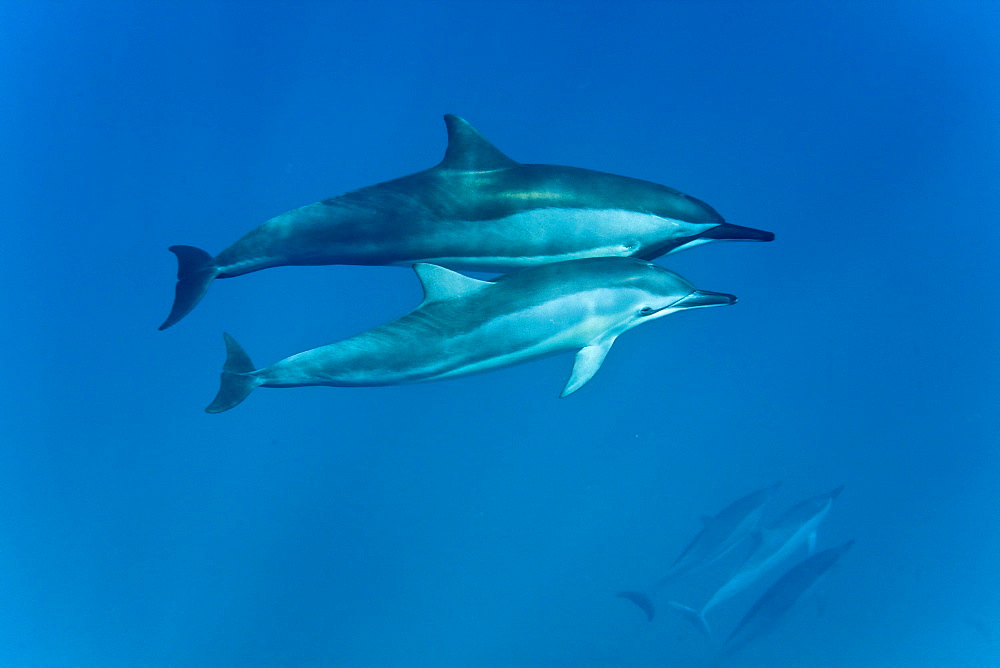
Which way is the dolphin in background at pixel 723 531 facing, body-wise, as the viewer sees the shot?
to the viewer's right

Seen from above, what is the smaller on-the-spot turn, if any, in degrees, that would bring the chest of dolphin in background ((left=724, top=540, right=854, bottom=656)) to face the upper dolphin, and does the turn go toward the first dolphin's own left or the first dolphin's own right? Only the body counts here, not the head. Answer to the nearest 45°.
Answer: approximately 90° to the first dolphin's own right

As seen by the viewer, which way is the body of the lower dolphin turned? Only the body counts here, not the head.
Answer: to the viewer's right

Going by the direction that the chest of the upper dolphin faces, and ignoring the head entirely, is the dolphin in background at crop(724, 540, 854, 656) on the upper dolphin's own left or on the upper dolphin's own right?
on the upper dolphin's own left

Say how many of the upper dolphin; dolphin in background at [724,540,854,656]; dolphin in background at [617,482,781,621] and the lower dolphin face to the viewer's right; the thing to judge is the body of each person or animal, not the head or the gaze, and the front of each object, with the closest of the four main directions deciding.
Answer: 4

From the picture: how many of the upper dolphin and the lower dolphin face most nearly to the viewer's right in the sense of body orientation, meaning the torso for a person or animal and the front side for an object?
2

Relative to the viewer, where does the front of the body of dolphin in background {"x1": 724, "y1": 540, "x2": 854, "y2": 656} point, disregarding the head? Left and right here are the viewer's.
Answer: facing to the right of the viewer

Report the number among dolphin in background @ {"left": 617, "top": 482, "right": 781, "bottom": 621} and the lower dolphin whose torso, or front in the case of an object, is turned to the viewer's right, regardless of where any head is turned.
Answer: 2

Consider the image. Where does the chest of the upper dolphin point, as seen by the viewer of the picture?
to the viewer's right

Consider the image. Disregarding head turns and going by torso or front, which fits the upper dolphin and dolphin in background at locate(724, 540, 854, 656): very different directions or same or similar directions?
same or similar directions
